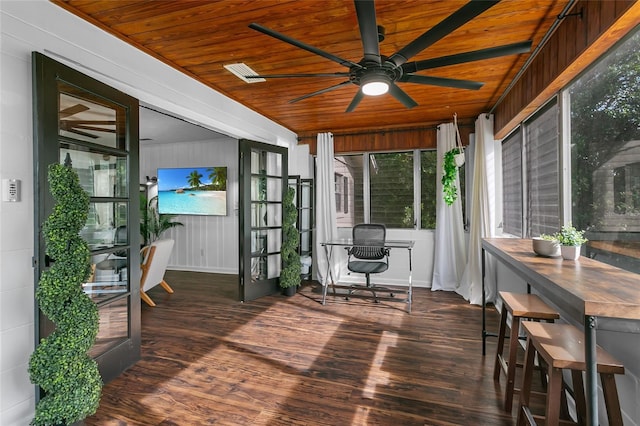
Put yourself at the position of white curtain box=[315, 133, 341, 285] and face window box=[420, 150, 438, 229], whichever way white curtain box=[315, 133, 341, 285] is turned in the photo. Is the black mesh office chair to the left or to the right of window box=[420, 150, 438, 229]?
right

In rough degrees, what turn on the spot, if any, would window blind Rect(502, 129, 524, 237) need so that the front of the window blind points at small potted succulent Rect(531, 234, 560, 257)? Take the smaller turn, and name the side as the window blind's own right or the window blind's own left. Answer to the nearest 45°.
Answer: approximately 45° to the window blind's own left

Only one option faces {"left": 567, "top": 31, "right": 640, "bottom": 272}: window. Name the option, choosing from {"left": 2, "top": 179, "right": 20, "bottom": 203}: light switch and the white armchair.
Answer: the light switch

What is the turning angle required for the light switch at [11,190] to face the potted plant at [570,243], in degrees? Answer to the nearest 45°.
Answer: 0° — it already faces it

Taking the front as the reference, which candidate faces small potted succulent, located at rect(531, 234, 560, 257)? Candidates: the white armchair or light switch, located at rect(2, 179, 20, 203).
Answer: the light switch

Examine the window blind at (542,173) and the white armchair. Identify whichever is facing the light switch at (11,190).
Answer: the window blind

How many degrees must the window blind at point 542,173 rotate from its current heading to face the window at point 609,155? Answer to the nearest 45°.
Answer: approximately 45° to its left

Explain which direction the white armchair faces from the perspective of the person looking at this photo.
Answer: facing away from the viewer and to the left of the viewer

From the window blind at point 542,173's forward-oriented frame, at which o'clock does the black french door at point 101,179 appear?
The black french door is roughly at 12 o'clock from the window blind.

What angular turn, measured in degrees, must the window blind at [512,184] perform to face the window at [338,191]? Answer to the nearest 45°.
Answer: approximately 45° to its right

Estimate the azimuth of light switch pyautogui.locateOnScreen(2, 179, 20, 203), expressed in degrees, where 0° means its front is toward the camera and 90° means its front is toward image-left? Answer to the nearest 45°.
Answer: approximately 315°
